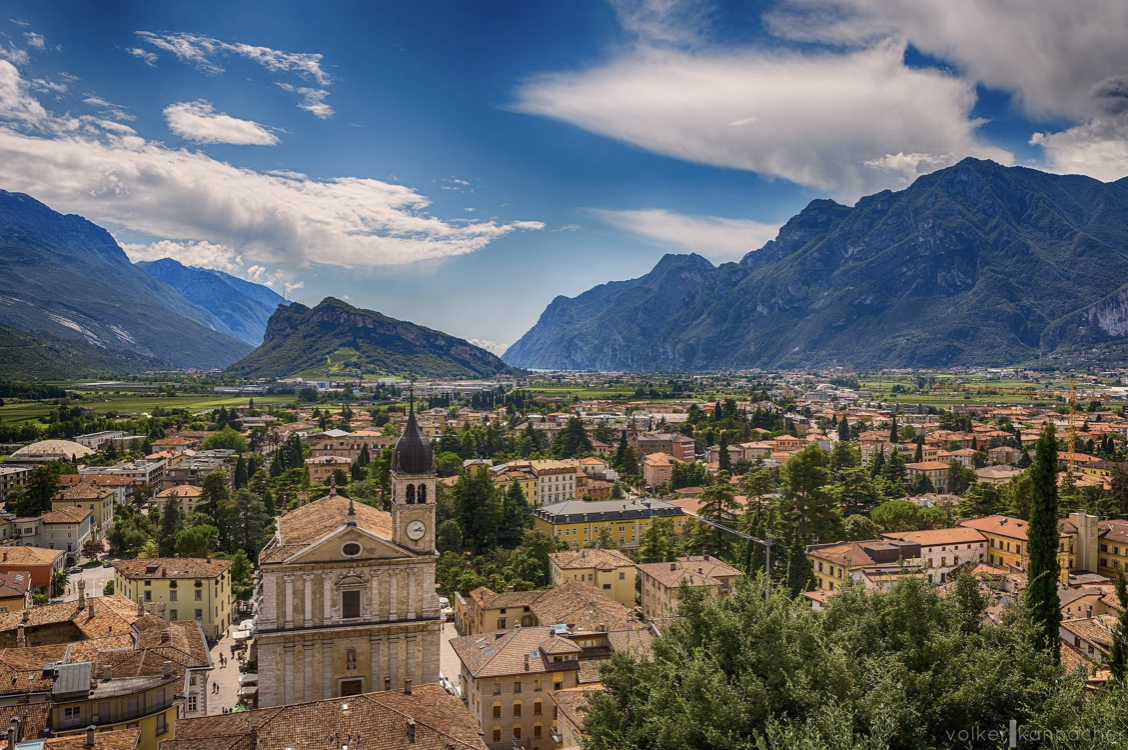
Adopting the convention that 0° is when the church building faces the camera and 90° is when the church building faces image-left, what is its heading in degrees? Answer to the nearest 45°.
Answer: approximately 0°

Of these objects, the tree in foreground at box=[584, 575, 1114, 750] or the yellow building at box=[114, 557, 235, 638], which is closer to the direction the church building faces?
the tree in foreground

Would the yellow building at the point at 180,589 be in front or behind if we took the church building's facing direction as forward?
behind

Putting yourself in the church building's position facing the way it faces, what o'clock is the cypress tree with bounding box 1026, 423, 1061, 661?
The cypress tree is roughly at 10 o'clock from the church building.

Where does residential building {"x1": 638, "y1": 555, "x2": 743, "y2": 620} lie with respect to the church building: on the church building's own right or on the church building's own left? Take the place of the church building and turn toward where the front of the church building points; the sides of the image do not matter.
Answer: on the church building's own left

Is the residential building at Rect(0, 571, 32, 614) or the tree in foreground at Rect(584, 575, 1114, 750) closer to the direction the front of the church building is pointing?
the tree in foreground

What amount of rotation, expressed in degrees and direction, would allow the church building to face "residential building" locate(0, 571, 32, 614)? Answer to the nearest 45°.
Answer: approximately 135° to its right
